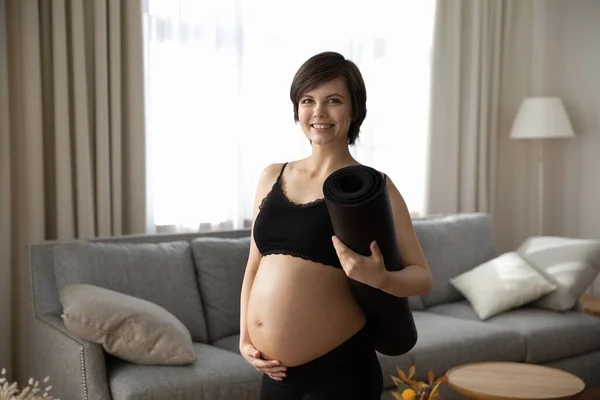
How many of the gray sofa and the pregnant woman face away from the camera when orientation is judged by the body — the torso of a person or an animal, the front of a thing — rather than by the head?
0

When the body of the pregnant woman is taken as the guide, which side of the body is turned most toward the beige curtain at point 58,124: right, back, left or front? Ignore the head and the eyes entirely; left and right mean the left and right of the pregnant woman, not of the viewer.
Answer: right

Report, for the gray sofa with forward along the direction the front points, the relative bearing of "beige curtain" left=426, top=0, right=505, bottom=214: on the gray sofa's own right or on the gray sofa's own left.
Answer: on the gray sofa's own left

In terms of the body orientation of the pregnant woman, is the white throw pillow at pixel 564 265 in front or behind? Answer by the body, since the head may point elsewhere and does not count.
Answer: behind

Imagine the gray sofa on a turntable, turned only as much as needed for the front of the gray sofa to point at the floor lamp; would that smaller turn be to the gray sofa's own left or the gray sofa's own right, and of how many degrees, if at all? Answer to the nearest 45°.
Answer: approximately 90° to the gray sofa's own left

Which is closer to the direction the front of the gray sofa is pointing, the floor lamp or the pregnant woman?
the pregnant woman

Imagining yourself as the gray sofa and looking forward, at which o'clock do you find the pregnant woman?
The pregnant woman is roughly at 1 o'clock from the gray sofa.

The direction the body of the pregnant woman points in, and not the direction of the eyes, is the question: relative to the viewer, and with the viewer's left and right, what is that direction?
facing the viewer and to the left of the viewer

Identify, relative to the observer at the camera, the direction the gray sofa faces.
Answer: facing the viewer and to the right of the viewer
